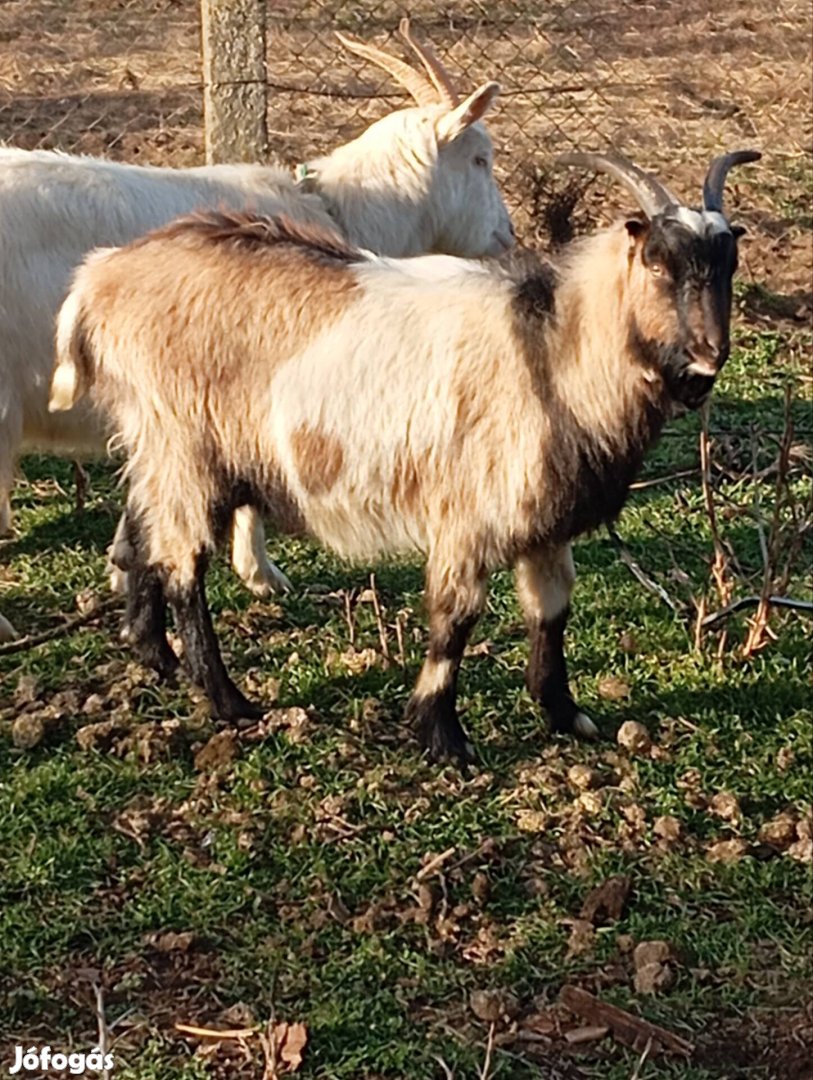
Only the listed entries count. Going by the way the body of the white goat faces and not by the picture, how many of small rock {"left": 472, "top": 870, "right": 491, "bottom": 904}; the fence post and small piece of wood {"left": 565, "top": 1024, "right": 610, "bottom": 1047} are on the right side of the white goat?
2

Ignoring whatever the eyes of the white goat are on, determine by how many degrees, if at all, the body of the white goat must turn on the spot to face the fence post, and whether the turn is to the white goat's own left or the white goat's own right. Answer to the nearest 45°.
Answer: approximately 90° to the white goat's own left

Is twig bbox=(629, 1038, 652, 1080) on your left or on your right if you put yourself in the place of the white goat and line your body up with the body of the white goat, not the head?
on your right

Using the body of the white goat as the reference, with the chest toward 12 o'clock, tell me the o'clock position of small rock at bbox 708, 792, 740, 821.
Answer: The small rock is roughly at 2 o'clock from the white goat.

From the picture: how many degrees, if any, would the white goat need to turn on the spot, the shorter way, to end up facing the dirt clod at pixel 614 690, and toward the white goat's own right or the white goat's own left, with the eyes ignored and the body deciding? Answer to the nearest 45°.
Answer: approximately 45° to the white goat's own right

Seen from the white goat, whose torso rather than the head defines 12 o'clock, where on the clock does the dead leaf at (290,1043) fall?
The dead leaf is roughly at 3 o'clock from the white goat.

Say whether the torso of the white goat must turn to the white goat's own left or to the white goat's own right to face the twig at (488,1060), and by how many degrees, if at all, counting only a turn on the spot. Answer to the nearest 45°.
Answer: approximately 90° to the white goat's own right

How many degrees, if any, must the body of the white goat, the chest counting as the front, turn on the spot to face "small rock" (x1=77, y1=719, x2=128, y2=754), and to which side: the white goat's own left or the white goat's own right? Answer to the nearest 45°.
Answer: approximately 90° to the white goat's own right

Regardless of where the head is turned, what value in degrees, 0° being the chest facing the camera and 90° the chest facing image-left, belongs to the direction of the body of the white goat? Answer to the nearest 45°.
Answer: approximately 270°

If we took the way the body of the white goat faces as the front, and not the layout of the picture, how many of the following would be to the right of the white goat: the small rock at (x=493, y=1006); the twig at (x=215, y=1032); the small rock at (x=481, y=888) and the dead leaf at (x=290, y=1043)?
4

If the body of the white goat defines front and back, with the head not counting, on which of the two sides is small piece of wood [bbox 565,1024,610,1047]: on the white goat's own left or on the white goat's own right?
on the white goat's own right

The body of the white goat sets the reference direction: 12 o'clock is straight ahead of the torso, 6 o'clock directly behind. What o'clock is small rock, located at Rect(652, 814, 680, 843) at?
The small rock is roughly at 2 o'clock from the white goat.
